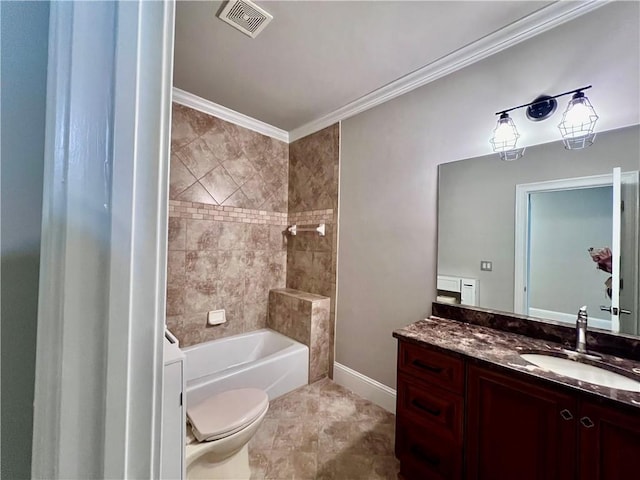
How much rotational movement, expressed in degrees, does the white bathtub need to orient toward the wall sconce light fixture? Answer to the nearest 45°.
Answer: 0° — it already faces it

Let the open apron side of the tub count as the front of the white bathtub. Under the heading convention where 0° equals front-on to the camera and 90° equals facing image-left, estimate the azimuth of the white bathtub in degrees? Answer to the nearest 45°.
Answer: approximately 315°

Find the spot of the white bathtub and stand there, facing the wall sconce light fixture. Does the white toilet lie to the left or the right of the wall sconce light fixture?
right
